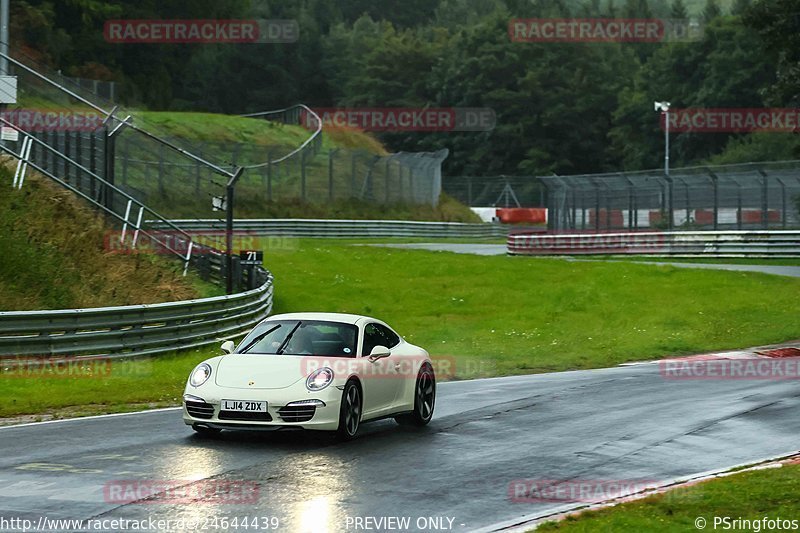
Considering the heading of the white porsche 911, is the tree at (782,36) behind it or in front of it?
behind

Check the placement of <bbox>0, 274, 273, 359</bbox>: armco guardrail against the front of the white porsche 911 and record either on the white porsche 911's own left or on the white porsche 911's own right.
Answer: on the white porsche 911's own right

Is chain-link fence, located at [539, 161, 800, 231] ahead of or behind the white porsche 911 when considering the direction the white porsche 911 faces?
behind

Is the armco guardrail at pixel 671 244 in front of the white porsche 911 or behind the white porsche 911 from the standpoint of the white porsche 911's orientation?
behind

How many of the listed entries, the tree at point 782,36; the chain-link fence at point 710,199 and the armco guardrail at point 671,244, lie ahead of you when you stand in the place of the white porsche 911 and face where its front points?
0
